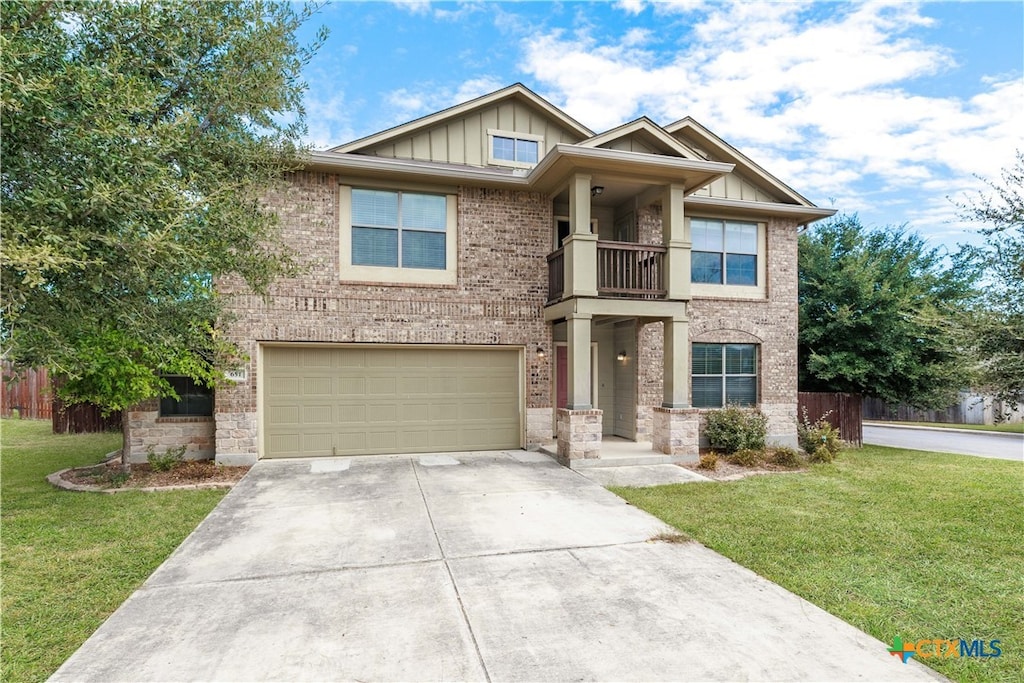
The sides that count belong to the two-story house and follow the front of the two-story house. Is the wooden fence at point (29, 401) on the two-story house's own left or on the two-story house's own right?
on the two-story house's own right

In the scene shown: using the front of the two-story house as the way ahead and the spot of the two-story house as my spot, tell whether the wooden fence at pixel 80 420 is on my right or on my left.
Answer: on my right

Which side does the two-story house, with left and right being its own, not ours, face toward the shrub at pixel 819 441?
left

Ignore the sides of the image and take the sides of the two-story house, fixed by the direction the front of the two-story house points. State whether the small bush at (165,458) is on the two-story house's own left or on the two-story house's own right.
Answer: on the two-story house's own right

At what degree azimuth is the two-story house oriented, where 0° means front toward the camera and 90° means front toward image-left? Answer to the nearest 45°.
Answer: approximately 0°

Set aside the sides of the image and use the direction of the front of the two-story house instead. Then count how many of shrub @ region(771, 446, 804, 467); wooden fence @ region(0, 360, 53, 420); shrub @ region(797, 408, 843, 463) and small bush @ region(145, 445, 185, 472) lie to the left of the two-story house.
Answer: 2

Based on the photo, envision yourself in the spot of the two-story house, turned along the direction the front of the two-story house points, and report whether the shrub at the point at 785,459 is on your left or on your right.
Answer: on your left

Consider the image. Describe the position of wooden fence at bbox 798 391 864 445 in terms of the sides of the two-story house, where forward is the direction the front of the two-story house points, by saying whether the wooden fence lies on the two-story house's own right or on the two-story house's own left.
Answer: on the two-story house's own left

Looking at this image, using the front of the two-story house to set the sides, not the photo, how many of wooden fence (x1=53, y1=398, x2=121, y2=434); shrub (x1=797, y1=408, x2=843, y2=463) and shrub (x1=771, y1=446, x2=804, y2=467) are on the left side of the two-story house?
2
